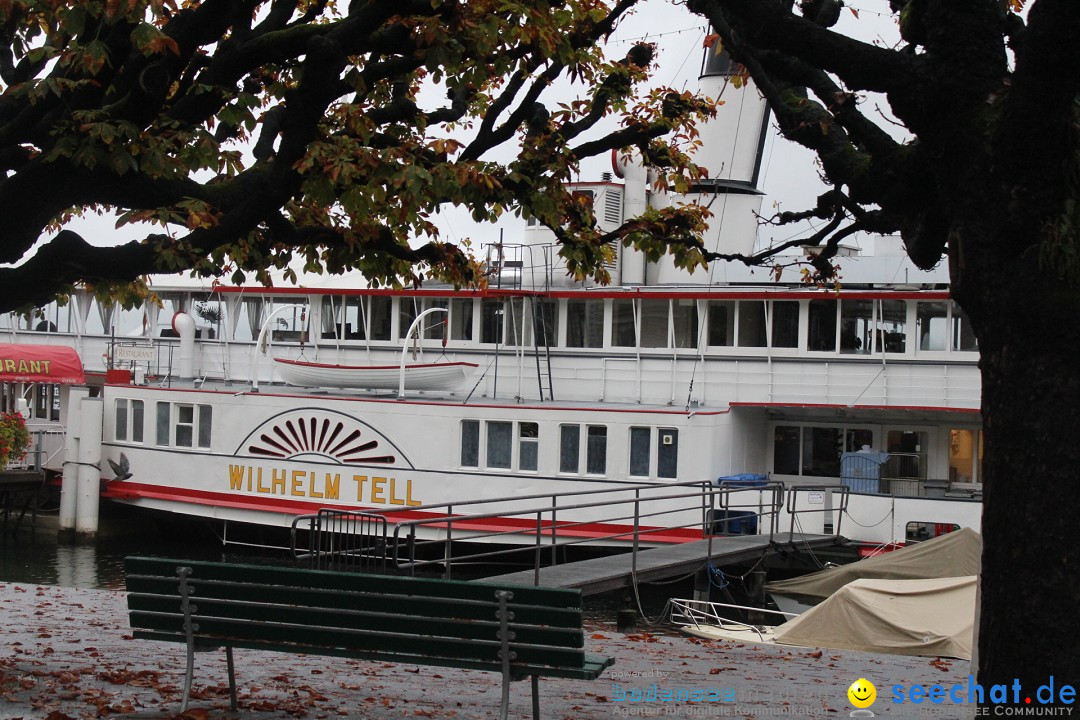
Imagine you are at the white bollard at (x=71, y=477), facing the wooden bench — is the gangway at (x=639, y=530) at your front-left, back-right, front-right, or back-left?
front-left

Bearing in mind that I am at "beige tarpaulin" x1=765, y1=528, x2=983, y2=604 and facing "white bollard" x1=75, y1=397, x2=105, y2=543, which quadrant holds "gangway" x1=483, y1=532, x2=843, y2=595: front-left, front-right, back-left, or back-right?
front-left

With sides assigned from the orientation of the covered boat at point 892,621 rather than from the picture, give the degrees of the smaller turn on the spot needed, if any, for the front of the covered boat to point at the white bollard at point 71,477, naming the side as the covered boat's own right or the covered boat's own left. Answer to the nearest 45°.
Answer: approximately 45° to the covered boat's own right

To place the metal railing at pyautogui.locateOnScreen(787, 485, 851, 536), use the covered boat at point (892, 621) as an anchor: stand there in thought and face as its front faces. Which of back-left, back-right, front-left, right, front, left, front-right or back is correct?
right

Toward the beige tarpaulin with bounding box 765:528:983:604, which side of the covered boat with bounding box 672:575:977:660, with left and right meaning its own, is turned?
right

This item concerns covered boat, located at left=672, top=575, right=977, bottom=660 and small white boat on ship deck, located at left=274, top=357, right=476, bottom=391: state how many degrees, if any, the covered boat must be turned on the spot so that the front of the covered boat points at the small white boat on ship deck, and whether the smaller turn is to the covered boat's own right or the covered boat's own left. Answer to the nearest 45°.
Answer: approximately 45° to the covered boat's own right

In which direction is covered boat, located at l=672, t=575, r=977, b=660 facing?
to the viewer's left

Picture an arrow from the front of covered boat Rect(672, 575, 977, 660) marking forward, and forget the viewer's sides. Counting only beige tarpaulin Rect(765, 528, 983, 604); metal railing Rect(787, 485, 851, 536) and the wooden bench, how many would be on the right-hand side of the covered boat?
2

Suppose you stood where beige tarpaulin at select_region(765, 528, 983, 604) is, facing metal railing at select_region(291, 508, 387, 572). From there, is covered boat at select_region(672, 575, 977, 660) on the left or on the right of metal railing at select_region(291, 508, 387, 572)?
left

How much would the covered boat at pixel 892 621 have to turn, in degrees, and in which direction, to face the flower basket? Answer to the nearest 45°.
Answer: approximately 45° to its right

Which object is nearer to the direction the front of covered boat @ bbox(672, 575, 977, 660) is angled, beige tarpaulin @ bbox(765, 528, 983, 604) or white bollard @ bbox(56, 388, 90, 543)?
the white bollard

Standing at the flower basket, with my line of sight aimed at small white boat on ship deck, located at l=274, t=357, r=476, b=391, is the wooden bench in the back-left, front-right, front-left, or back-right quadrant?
front-right

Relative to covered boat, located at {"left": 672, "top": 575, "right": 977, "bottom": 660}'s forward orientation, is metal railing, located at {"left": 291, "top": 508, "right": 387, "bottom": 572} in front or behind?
in front

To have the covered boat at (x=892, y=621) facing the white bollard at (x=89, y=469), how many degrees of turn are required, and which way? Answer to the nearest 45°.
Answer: approximately 45° to its right
